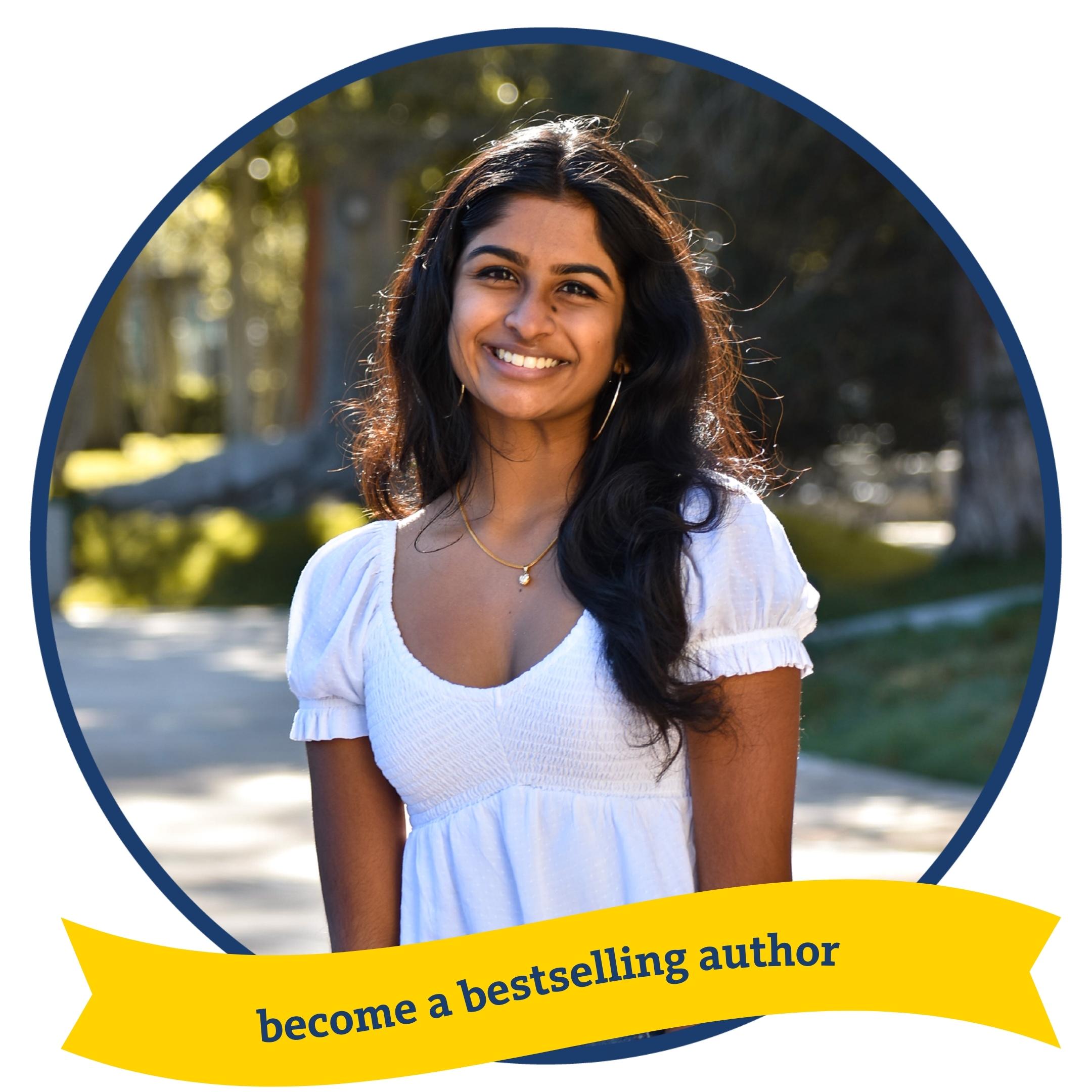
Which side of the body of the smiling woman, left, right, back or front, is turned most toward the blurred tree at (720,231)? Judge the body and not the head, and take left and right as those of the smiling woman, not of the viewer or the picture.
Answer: back

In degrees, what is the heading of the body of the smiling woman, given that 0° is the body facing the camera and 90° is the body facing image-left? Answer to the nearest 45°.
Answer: approximately 0°

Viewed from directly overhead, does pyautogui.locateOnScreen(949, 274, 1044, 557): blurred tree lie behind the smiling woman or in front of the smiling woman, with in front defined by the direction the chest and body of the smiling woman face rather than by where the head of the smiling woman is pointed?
behind
